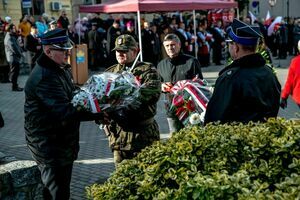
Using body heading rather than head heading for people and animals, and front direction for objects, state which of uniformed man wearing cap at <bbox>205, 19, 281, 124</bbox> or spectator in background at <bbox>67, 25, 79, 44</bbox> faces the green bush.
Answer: the spectator in background

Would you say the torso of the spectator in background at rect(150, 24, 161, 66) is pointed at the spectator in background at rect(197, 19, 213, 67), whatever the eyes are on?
no

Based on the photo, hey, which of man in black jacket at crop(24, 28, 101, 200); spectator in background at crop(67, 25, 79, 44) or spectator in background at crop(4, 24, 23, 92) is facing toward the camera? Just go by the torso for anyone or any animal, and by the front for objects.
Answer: spectator in background at crop(67, 25, 79, 44)

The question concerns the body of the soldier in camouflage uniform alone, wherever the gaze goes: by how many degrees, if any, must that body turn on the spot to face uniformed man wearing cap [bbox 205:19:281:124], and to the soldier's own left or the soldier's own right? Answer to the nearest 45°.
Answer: approximately 90° to the soldier's own left

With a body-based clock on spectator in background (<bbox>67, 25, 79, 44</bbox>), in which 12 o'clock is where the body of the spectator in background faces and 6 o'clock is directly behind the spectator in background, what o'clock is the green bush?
The green bush is roughly at 12 o'clock from the spectator in background.

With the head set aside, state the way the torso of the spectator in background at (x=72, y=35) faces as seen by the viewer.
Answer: toward the camera

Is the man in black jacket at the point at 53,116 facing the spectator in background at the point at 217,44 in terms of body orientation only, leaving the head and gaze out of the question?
no

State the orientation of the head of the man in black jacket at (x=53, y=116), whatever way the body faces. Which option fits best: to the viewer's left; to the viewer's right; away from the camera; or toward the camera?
to the viewer's right

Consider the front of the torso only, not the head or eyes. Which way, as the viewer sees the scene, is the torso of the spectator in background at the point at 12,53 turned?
to the viewer's right

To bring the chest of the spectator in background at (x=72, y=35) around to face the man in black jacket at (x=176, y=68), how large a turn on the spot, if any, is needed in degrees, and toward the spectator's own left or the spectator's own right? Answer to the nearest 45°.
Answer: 0° — they already face them

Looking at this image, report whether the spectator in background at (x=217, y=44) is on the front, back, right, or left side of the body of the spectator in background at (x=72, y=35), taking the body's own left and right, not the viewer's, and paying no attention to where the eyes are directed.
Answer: left

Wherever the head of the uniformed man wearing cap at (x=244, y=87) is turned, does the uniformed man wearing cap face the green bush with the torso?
no

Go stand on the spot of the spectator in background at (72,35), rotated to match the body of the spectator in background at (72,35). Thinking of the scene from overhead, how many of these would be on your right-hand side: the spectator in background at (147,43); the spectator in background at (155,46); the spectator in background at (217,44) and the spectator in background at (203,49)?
0

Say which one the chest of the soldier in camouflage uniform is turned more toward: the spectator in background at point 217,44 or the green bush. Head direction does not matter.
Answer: the green bush

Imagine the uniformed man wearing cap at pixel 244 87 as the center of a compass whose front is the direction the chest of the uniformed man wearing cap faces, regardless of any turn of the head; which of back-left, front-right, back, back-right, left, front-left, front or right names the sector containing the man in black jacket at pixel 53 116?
front-left

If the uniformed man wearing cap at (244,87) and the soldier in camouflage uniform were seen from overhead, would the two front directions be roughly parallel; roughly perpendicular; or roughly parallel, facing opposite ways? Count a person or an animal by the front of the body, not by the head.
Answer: roughly perpendicular

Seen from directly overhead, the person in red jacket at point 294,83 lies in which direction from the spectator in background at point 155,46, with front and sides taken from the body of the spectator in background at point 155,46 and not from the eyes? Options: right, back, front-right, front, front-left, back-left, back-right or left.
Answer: front-left
